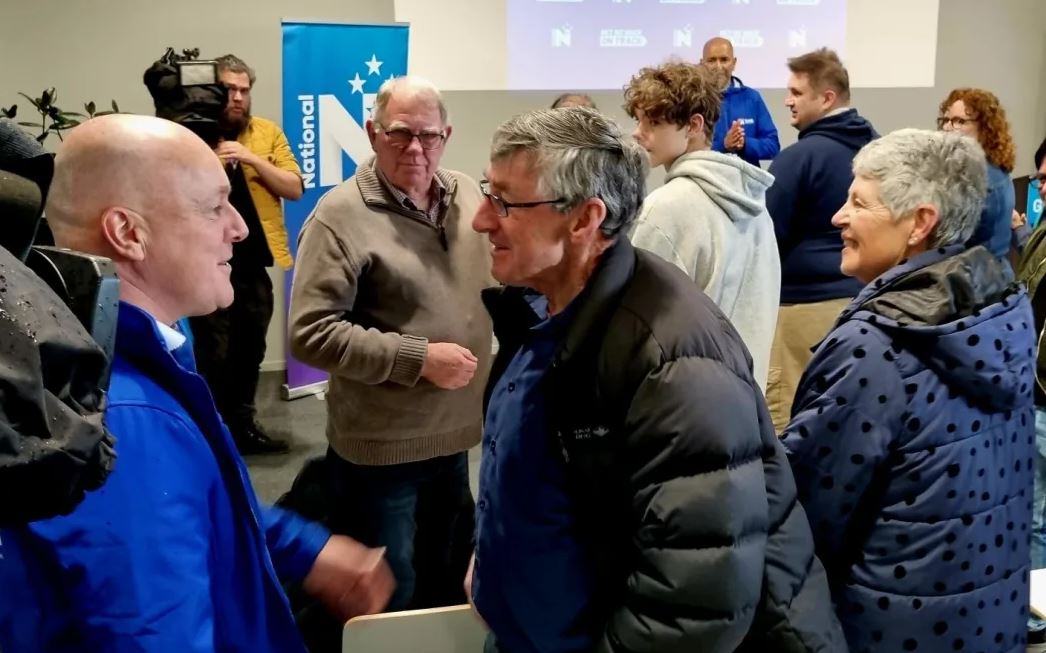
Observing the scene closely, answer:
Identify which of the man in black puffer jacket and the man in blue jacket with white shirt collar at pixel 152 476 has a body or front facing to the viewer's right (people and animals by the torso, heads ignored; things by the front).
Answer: the man in blue jacket with white shirt collar

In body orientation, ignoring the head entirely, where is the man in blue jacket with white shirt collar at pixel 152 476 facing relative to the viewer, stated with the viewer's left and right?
facing to the right of the viewer

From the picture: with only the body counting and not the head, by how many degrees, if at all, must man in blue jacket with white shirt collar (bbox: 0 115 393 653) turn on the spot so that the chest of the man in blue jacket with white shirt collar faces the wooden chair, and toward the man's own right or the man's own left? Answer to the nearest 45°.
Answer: approximately 45° to the man's own left

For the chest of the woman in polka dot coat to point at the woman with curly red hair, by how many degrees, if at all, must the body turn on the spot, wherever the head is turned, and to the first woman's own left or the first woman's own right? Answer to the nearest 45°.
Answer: approximately 45° to the first woman's own right

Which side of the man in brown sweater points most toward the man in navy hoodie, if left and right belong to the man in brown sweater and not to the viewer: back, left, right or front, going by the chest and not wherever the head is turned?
left

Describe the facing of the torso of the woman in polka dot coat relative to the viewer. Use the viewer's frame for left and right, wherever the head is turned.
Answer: facing away from the viewer and to the left of the viewer

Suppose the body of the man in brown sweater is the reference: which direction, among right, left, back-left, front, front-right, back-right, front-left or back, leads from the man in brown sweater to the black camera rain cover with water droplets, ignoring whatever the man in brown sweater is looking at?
front-right

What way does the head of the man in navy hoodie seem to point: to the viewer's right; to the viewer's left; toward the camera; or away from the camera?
to the viewer's left

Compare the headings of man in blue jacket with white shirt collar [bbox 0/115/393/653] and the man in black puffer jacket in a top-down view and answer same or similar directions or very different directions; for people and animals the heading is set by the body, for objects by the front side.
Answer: very different directions

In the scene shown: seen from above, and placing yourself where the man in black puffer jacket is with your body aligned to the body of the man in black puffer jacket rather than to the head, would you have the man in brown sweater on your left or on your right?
on your right

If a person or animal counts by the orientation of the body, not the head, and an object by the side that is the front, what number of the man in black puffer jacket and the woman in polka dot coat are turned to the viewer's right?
0

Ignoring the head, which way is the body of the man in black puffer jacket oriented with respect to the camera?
to the viewer's left
